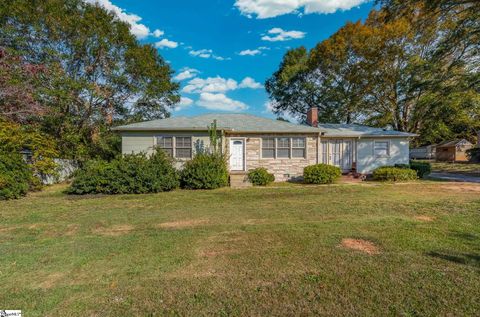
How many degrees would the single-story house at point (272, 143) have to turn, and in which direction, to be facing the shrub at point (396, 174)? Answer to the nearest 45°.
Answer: approximately 90° to its left

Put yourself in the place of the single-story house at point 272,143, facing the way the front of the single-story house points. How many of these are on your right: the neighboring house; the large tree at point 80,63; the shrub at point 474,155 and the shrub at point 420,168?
1

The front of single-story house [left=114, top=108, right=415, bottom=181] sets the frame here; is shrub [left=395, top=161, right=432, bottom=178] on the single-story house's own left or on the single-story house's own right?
on the single-story house's own left

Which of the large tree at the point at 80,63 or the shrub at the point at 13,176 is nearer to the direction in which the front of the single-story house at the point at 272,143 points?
the shrub

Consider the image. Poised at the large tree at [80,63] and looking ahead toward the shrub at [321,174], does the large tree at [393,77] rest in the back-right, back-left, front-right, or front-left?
front-left

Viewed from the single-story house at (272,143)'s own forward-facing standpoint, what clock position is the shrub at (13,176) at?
The shrub is roughly at 2 o'clock from the single-story house.

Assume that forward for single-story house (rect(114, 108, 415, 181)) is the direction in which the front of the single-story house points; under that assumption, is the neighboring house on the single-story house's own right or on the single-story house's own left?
on the single-story house's own left

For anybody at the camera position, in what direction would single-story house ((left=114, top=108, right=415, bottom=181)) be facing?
facing the viewer

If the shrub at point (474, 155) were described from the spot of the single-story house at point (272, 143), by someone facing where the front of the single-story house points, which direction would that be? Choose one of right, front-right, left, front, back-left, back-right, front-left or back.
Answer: back-left

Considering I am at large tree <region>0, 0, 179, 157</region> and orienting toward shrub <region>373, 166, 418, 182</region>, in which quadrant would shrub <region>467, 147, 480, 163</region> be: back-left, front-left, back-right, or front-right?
front-left

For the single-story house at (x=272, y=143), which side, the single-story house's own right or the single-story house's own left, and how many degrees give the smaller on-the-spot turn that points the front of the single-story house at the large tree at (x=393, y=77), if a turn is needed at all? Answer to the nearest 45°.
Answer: approximately 135° to the single-story house's own left

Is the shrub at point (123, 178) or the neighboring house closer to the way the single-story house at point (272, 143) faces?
the shrub

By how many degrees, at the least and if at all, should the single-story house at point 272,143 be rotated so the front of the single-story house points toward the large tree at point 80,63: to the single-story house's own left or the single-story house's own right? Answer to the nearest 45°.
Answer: approximately 90° to the single-story house's own right

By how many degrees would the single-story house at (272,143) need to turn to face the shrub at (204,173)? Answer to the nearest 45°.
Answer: approximately 45° to its right

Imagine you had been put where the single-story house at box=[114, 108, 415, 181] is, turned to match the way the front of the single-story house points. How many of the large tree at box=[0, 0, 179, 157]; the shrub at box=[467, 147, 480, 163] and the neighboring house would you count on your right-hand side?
1

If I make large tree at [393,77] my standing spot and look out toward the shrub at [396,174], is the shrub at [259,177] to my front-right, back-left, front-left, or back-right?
front-right
